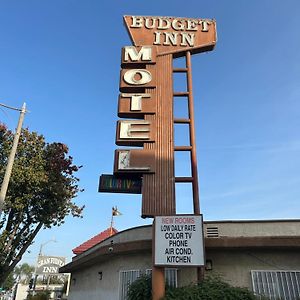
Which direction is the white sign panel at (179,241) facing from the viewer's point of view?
toward the camera

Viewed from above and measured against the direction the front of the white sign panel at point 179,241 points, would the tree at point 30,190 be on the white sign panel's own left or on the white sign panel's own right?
on the white sign panel's own right

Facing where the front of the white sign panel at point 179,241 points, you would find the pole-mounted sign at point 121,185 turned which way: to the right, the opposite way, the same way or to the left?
the same way

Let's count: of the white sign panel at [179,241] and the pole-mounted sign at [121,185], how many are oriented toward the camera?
2

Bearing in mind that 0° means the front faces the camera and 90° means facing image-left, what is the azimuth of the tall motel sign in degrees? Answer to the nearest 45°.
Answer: approximately 0°

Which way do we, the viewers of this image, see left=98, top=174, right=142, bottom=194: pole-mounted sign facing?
facing the viewer

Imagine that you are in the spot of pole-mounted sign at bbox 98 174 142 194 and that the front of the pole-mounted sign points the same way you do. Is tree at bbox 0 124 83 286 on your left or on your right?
on your right
